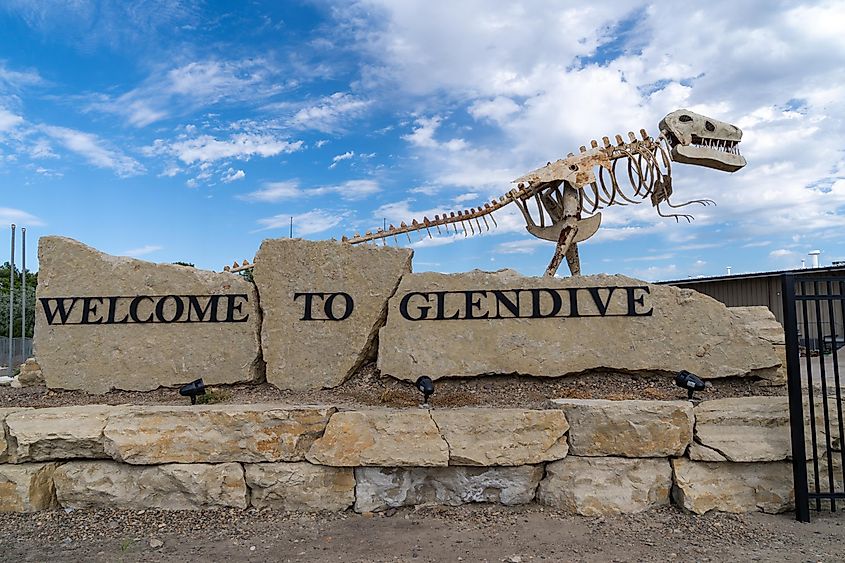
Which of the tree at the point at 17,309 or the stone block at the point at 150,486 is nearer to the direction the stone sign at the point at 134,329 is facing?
the stone block

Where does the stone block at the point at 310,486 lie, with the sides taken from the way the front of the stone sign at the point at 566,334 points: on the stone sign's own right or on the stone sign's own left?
on the stone sign's own right

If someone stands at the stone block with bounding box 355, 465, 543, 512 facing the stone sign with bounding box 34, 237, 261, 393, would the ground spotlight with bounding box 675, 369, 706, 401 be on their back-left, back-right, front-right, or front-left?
back-right

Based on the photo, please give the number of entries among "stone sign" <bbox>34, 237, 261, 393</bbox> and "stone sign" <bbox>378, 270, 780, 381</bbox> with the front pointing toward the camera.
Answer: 2

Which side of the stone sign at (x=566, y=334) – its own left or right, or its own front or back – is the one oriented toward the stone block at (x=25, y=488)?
right

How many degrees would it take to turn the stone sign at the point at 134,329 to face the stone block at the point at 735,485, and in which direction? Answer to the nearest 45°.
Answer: approximately 45° to its left

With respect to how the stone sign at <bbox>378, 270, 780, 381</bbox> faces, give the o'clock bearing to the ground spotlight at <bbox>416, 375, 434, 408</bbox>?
The ground spotlight is roughly at 2 o'clock from the stone sign.

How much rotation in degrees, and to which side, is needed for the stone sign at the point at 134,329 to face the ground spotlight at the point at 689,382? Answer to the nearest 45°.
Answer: approximately 45° to its left

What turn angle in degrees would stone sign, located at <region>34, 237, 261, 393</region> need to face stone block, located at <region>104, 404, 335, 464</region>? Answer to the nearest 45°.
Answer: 0° — it already faces it

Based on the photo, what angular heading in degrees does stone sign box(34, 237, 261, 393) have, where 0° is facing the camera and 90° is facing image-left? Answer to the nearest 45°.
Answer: approximately 0°

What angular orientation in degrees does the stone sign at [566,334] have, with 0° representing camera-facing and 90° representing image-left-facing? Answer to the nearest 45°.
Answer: approximately 0°
